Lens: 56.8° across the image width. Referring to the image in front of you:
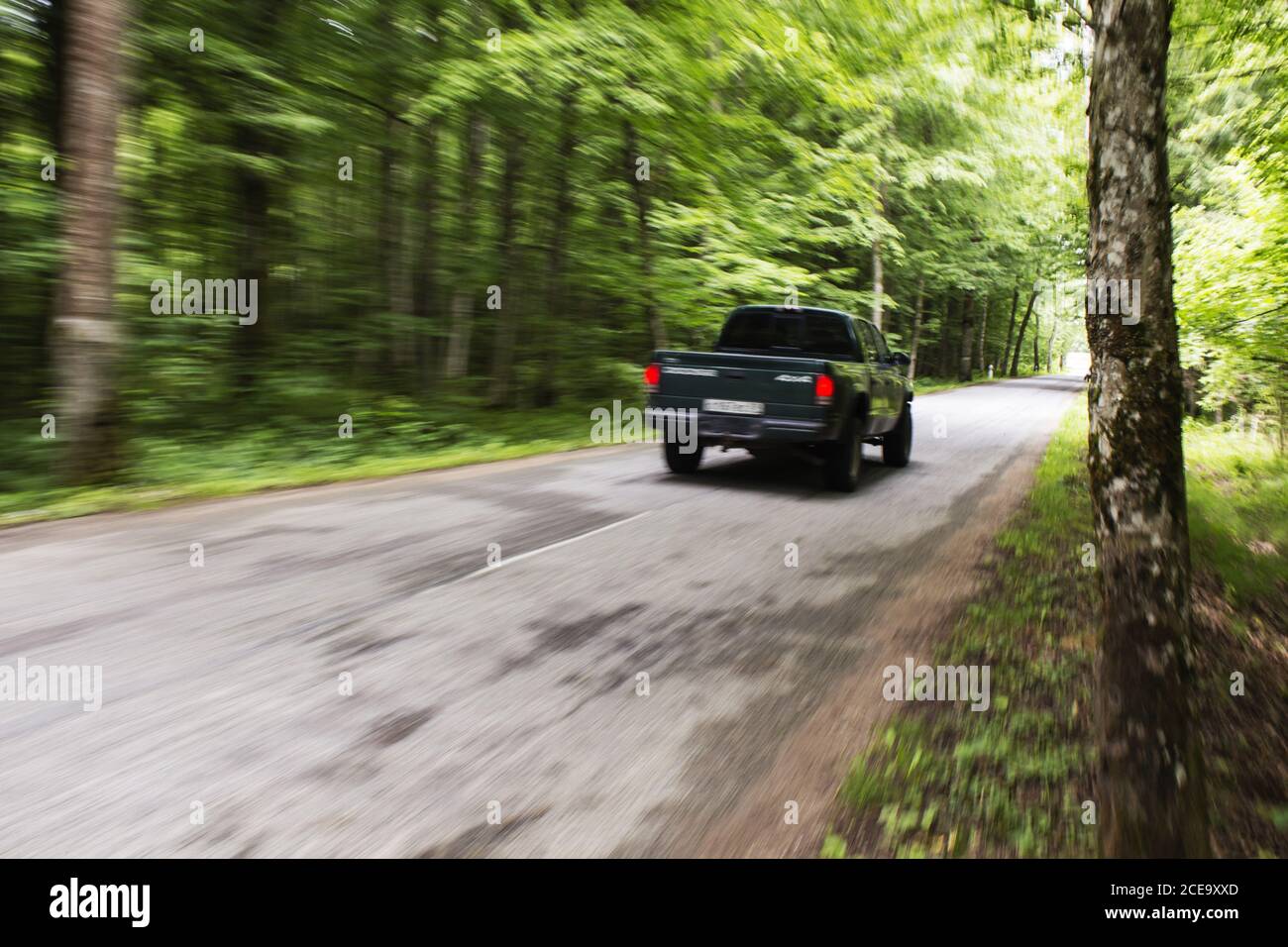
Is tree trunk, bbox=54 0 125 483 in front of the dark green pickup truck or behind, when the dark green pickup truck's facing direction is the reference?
behind

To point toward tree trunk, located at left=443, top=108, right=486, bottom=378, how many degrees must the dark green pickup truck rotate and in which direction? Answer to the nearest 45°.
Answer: approximately 90° to its left

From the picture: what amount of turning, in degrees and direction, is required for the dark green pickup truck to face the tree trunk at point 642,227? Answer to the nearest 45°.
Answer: approximately 45° to its left

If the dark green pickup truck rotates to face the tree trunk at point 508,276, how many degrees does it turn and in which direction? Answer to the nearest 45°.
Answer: approximately 90° to its left

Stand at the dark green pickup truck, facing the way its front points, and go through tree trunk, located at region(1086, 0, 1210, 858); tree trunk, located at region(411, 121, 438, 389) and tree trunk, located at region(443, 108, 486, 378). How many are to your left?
2

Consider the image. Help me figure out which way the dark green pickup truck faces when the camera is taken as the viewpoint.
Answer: facing away from the viewer and to the right of the viewer

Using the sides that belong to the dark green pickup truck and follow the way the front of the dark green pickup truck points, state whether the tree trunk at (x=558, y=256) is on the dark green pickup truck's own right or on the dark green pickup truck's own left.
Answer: on the dark green pickup truck's own left
